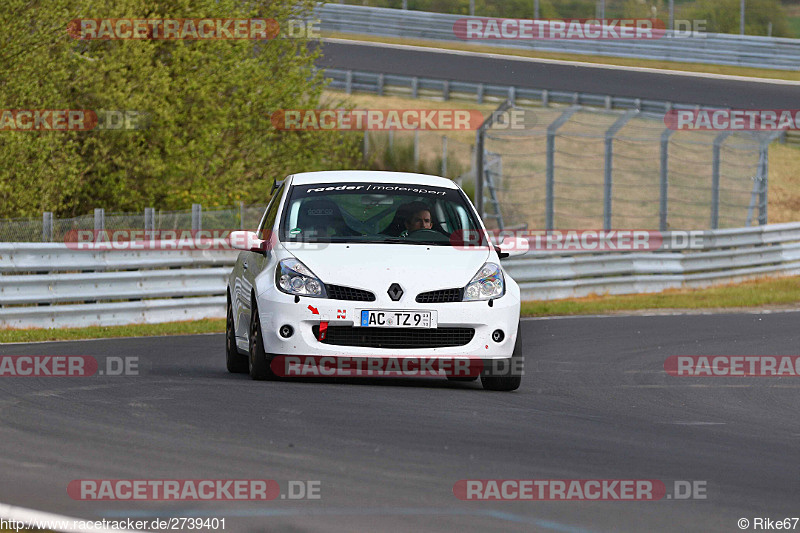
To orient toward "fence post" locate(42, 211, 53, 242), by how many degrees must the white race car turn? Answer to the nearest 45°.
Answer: approximately 135° to its right

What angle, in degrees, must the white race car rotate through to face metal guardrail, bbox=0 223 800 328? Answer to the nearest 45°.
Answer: approximately 180°

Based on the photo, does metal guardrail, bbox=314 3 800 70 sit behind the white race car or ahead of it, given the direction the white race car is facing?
behind

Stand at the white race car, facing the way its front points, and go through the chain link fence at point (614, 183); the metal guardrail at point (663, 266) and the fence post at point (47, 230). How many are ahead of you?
0

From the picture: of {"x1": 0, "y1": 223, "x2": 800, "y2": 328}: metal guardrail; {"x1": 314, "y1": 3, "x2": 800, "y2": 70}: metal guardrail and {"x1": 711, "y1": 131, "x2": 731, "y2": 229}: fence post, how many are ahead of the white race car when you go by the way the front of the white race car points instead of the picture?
0

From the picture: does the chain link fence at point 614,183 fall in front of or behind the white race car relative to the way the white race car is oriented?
behind

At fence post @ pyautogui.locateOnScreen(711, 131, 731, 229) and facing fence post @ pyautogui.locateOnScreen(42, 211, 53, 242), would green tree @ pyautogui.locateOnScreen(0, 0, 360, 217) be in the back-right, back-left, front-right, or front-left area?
front-right

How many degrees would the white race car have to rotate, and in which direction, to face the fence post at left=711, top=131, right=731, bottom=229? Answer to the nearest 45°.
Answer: approximately 180°

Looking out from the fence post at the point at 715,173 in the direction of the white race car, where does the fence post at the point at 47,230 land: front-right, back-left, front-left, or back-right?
front-right

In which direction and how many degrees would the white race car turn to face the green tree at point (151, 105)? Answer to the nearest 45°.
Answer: approximately 180°

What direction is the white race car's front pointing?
toward the camera

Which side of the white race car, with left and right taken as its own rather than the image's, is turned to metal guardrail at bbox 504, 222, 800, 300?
back
